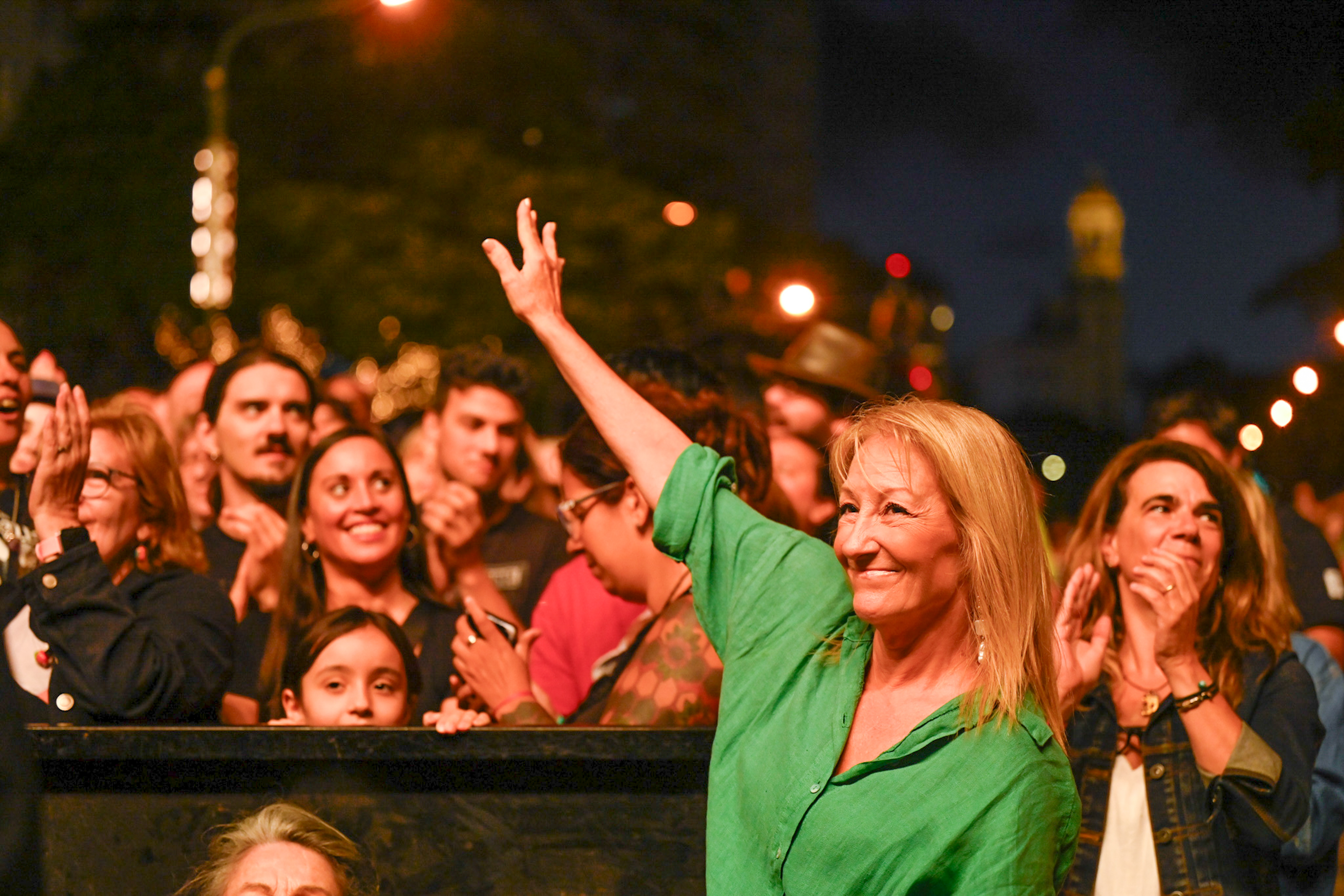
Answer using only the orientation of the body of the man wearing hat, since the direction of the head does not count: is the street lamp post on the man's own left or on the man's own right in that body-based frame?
on the man's own right

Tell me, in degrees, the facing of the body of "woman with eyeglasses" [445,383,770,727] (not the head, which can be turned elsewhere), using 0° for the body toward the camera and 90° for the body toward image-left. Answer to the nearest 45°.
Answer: approximately 90°

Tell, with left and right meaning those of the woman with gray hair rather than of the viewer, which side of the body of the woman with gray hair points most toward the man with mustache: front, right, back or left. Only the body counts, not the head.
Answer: back

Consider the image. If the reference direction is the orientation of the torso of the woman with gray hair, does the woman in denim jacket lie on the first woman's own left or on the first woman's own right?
on the first woman's own left

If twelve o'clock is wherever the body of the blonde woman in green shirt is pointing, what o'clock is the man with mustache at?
The man with mustache is roughly at 3 o'clock from the blonde woman in green shirt.
